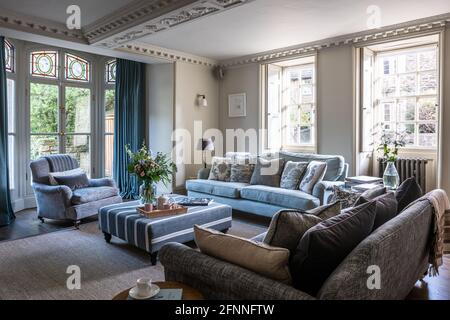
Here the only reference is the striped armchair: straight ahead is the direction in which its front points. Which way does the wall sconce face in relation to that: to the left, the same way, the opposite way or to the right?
the same way

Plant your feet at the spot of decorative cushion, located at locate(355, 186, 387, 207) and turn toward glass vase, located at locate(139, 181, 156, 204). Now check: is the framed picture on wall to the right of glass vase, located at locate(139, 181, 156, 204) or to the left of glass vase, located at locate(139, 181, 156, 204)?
right

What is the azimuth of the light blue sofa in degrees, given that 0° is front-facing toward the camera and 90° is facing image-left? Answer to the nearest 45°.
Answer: approximately 45°

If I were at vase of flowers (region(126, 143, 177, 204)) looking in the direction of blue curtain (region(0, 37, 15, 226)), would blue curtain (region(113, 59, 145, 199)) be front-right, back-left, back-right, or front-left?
front-right

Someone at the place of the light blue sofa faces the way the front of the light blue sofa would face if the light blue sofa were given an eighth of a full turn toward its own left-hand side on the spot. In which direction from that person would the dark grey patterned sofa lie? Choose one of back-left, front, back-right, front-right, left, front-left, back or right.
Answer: front

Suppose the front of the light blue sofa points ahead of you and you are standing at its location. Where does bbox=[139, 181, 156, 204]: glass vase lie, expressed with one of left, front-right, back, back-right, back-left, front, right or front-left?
front

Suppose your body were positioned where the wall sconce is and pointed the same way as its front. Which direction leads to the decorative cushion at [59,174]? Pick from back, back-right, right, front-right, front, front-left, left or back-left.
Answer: right

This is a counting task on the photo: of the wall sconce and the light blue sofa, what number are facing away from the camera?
0

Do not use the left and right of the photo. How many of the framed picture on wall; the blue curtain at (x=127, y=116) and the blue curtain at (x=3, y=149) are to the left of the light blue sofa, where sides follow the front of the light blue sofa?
0

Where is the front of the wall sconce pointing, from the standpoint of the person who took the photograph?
facing the viewer and to the right of the viewer

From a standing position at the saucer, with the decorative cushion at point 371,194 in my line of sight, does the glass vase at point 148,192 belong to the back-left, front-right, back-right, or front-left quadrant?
front-left

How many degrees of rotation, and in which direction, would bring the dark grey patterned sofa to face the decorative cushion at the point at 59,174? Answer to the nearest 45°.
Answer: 0° — it already faces it

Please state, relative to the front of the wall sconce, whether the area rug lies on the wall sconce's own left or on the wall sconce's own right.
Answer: on the wall sconce's own right

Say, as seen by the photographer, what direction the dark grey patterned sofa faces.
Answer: facing away from the viewer and to the left of the viewer

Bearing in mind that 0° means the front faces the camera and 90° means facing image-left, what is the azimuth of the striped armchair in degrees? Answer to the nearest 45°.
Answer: approximately 315°

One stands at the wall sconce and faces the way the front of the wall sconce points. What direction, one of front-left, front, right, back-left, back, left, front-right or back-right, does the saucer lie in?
front-right
